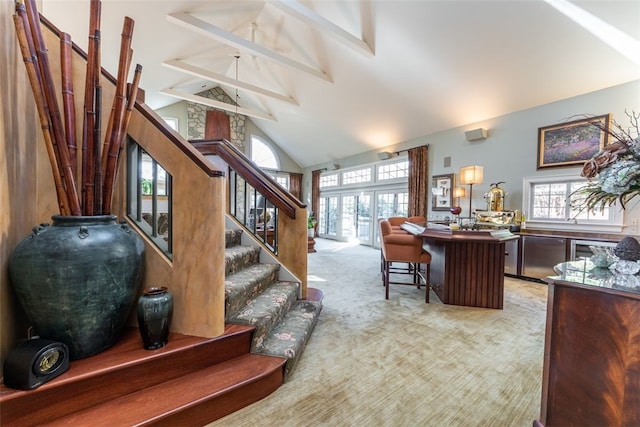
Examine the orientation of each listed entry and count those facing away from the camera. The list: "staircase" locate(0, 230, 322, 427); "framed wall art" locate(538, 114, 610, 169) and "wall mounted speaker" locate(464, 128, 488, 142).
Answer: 0

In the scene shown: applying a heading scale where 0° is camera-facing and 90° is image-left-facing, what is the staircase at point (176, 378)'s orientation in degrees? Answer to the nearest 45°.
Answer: approximately 315°

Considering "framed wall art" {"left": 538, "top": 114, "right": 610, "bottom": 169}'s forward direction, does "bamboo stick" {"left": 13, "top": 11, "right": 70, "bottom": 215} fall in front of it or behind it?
in front

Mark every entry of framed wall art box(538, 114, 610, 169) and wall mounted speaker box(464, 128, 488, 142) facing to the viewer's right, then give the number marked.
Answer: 0

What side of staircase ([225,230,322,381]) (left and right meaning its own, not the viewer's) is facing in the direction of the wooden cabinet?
front

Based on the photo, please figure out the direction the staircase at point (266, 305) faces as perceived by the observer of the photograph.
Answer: facing the viewer and to the right of the viewer

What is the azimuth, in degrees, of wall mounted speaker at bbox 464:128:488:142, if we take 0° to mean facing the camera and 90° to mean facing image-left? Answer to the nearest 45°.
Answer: approximately 45°

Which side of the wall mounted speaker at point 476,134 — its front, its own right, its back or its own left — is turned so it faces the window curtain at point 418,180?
right

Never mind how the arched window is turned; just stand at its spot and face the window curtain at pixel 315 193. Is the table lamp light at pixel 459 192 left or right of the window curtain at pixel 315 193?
right
